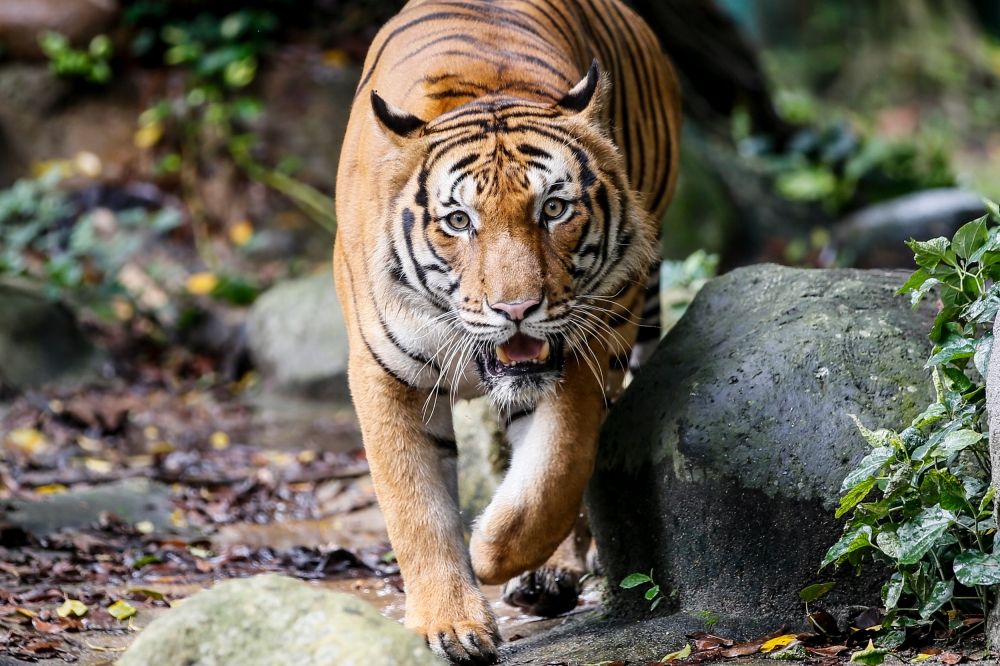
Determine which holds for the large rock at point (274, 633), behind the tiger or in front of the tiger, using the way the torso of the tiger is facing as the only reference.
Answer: in front

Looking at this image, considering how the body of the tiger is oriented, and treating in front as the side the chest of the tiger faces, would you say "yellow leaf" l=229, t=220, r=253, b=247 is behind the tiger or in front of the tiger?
behind

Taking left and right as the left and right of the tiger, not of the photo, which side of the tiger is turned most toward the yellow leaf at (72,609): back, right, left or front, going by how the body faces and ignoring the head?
right

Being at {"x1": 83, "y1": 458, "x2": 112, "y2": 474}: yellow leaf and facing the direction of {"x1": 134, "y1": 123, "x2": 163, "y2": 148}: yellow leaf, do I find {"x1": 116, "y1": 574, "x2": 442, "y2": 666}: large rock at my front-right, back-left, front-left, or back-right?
back-right

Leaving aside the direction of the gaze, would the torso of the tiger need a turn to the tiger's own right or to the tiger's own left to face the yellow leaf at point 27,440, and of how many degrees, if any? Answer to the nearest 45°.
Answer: approximately 135° to the tiger's own right

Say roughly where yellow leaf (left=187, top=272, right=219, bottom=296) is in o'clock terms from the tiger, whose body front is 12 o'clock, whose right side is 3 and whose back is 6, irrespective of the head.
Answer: The yellow leaf is roughly at 5 o'clock from the tiger.

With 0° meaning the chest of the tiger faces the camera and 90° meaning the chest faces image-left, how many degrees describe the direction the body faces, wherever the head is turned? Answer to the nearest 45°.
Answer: approximately 0°

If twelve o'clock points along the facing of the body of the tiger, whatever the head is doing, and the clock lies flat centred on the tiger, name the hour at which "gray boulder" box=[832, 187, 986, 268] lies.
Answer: The gray boulder is roughly at 7 o'clock from the tiger.

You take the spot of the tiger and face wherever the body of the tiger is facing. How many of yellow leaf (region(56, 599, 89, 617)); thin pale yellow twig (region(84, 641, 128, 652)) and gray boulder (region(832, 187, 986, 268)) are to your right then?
2
